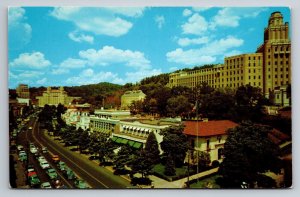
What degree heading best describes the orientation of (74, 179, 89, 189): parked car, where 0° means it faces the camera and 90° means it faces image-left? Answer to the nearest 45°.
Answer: approximately 315°

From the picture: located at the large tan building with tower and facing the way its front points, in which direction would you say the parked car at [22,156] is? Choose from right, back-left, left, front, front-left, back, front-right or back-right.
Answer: front-right

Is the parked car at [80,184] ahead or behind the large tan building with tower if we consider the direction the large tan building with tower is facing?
ahead

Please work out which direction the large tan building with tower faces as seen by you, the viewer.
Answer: facing the viewer and to the left of the viewer

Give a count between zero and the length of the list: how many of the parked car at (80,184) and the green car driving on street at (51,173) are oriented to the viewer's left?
0

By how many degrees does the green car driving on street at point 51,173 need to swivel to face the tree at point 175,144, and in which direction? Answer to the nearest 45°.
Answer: approximately 45° to its left
